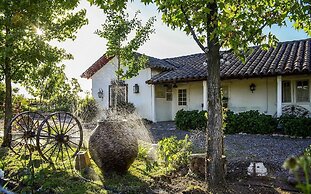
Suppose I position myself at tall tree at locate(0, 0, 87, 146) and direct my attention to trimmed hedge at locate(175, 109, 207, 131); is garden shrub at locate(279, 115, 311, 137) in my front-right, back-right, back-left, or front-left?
front-right

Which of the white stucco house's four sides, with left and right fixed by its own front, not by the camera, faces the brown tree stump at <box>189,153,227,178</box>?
front

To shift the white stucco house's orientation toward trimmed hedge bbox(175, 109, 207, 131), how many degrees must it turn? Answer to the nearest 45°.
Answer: approximately 45° to its right

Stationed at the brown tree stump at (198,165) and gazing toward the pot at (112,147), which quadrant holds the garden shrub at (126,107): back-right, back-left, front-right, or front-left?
front-right

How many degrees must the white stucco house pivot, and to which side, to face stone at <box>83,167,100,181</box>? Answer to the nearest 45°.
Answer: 0° — it already faces it

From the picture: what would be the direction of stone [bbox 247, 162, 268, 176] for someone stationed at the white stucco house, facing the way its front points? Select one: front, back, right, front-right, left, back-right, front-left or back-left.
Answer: front

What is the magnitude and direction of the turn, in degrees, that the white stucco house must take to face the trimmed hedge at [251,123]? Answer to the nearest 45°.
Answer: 0° — it already faces it

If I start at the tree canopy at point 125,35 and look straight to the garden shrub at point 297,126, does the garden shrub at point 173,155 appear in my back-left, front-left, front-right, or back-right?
front-right

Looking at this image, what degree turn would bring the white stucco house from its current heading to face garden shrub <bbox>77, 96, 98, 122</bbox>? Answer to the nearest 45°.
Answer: approximately 90° to its right

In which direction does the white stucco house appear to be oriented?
toward the camera

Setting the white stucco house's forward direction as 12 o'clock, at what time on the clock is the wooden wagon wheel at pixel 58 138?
The wooden wagon wheel is roughly at 1 o'clock from the white stucco house.

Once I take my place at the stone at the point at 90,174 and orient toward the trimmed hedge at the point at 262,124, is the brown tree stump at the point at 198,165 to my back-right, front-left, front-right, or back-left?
front-right

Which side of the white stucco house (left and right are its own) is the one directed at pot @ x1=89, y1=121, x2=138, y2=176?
front
